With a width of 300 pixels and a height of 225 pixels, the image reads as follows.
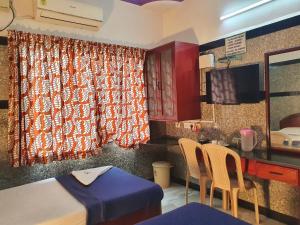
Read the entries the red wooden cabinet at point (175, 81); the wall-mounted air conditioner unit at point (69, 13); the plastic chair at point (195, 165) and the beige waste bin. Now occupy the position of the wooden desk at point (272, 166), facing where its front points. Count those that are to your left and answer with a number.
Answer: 0

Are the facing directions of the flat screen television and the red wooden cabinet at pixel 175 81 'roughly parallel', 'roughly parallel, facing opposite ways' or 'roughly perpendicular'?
roughly parallel

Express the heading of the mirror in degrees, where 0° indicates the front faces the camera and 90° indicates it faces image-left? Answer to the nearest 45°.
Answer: approximately 45°

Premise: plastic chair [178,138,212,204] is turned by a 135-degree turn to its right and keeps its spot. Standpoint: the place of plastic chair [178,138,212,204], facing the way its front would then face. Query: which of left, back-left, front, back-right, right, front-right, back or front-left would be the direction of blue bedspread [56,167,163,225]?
front-right

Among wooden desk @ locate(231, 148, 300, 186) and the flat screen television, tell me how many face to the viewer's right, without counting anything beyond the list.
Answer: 0

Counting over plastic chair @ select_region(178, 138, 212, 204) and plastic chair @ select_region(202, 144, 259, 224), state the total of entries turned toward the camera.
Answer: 0

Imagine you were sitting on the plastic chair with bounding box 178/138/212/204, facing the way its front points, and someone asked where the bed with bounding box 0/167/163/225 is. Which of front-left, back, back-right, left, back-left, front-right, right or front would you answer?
back

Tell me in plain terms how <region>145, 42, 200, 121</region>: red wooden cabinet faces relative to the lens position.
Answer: facing the viewer and to the left of the viewer

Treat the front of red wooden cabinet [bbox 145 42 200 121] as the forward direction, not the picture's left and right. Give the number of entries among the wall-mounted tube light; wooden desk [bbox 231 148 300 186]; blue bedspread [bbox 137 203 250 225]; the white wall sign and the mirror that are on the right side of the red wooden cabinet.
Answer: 0

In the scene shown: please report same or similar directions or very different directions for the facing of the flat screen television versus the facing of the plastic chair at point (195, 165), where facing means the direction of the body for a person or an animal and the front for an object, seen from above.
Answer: very different directions

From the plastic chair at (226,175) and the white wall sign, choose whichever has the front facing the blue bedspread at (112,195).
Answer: the white wall sign

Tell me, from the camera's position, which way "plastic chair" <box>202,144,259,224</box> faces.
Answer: facing away from the viewer and to the right of the viewer

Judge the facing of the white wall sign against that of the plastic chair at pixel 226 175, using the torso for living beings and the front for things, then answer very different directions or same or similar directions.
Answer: very different directions

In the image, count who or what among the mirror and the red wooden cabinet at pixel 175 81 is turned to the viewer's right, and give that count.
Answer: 0

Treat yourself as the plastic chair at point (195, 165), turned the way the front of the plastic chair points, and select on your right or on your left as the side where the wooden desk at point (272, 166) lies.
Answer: on your right

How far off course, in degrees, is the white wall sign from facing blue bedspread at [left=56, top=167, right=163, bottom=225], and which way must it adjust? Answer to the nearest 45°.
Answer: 0° — it already faces it
